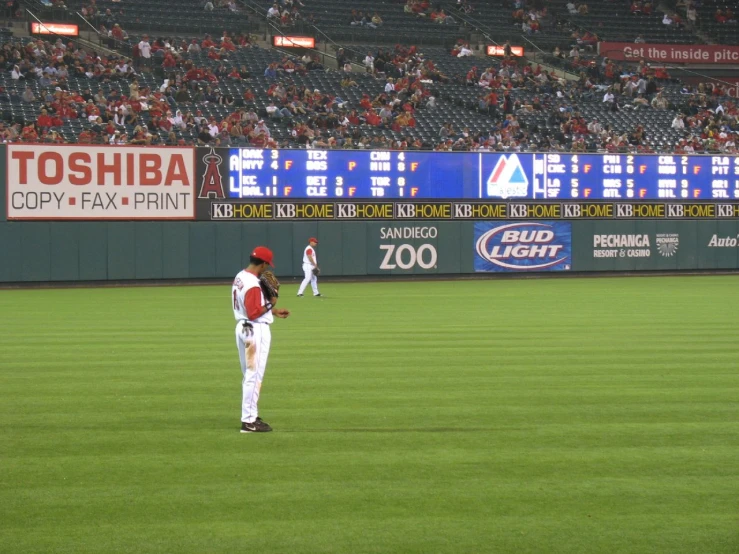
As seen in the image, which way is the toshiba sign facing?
toward the camera

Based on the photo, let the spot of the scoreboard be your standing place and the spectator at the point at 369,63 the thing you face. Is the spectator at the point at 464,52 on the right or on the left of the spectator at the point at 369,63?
right

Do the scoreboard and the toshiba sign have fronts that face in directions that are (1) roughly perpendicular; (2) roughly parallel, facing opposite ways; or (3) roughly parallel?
roughly parallel

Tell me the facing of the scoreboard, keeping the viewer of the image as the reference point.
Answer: facing the viewer

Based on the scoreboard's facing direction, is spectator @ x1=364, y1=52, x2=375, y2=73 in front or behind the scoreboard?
behind

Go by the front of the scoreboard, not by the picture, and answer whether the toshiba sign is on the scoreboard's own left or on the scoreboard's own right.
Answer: on the scoreboard's own right

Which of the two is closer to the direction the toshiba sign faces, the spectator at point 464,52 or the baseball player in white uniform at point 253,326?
the baseball player in white uniform

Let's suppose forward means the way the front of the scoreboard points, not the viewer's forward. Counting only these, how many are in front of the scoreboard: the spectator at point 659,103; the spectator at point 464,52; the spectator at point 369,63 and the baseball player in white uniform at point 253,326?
1

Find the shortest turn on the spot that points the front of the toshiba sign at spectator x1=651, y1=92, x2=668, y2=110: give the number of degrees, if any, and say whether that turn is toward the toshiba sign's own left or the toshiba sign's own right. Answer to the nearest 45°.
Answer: approximately 90° to the toshiba sign's own left

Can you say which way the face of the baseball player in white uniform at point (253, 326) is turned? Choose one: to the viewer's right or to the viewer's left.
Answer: to the viewer's right

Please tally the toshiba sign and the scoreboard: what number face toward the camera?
2

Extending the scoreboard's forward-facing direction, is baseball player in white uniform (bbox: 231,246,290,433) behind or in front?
in front

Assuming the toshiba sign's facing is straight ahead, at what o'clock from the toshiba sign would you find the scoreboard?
The scoreboard is roughly at 9 o'clock from the toshiba sign.

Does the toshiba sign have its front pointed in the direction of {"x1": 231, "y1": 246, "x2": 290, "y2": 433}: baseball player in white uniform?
yes
